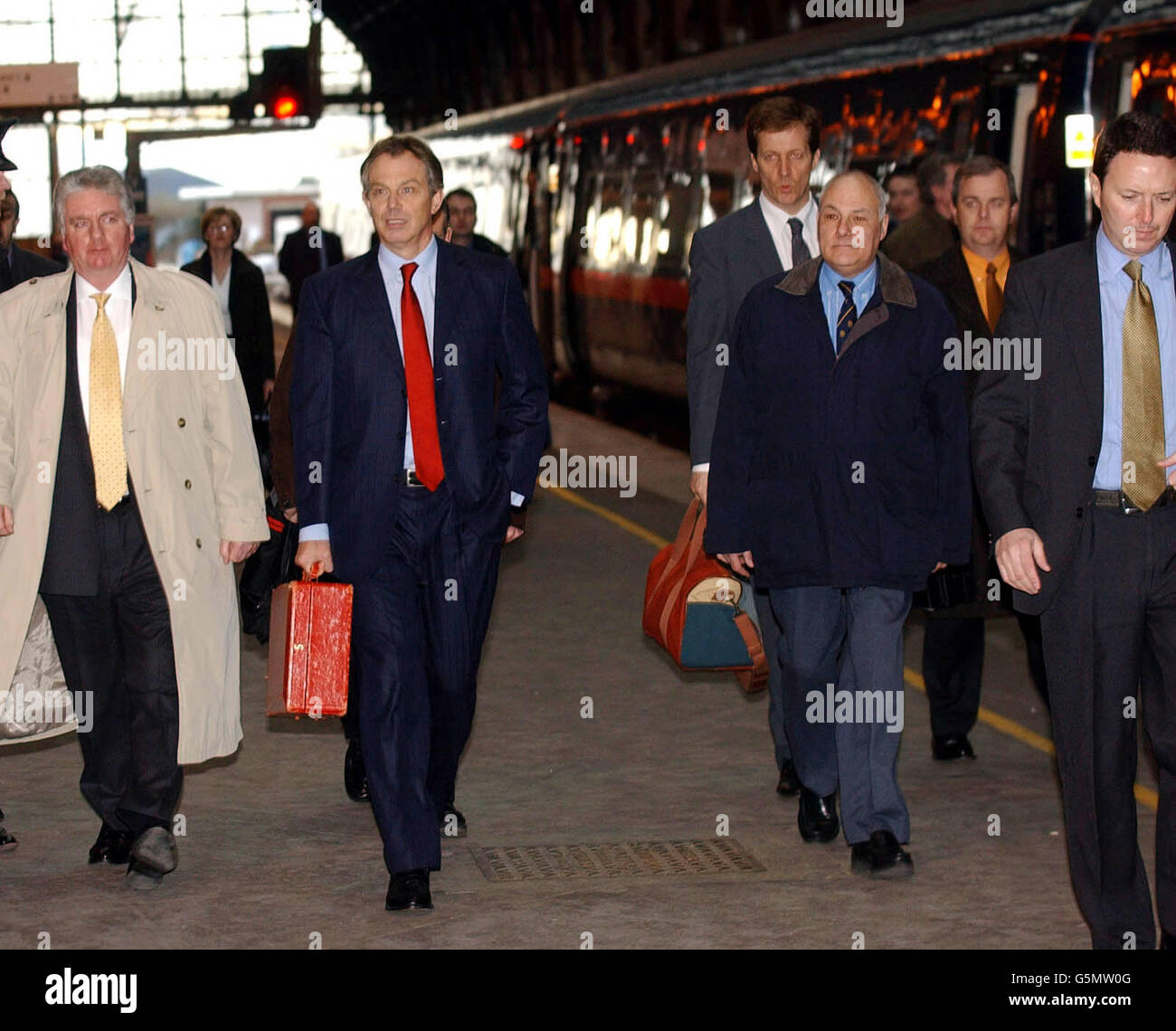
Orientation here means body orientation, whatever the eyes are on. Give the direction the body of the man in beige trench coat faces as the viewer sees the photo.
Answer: toward the camera

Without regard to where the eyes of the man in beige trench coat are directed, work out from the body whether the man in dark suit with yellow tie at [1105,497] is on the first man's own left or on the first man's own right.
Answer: on the first man's own left

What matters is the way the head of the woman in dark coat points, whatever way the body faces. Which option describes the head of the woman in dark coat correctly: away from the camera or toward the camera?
toward the camera

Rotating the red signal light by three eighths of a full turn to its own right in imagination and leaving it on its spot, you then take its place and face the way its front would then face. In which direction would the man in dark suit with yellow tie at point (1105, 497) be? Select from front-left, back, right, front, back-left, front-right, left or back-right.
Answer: back-left

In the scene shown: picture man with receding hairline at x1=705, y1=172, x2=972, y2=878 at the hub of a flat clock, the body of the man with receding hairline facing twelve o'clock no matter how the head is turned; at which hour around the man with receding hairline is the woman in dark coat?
The woman in dark coat is roughly at 5 o'clock from the man with receding hairline.

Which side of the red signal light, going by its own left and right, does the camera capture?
front

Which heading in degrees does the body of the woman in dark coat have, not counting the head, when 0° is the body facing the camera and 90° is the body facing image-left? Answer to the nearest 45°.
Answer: approximately 0°

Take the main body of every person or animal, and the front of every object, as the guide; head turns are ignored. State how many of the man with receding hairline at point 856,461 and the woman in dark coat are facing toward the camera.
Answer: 2

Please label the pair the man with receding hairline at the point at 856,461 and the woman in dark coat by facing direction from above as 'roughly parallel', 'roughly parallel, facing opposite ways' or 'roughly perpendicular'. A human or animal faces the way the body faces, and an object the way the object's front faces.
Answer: roughly parallel

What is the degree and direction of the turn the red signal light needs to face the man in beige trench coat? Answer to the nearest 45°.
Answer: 0° — it already faces them

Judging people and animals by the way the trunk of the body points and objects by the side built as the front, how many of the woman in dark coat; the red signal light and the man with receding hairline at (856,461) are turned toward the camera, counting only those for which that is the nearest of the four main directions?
3

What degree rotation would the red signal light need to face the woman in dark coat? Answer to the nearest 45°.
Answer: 0° — it already faces them

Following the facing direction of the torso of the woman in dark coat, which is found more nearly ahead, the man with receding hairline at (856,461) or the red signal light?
the man with receding hairline

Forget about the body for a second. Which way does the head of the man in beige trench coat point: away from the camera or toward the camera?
toward the camera

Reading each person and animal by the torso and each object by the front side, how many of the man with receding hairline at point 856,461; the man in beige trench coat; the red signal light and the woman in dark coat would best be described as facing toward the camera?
4
